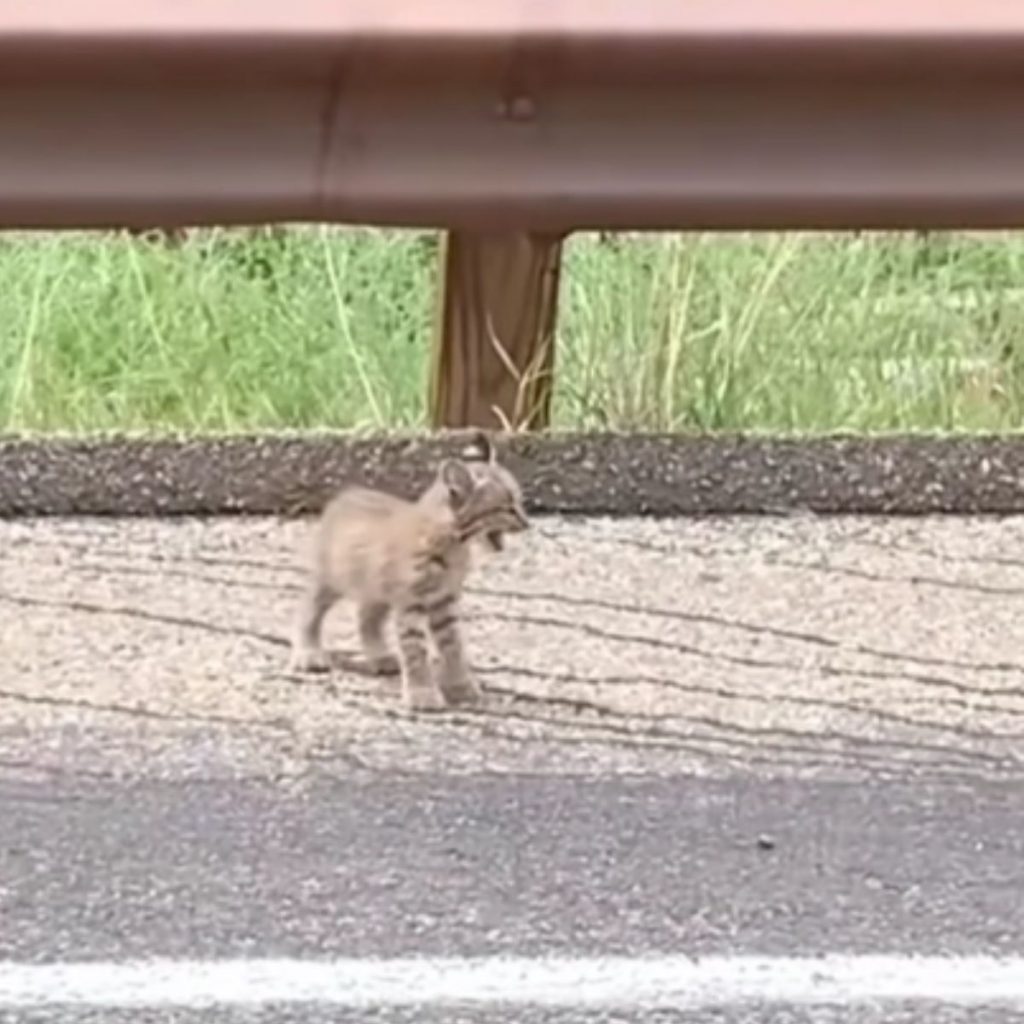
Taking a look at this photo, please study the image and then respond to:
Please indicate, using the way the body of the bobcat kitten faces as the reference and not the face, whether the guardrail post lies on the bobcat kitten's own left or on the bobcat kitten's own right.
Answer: on the bobcat kitten's own left

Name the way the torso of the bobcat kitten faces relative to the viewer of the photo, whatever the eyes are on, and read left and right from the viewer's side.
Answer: facing the viewer and to the right of the viewer
